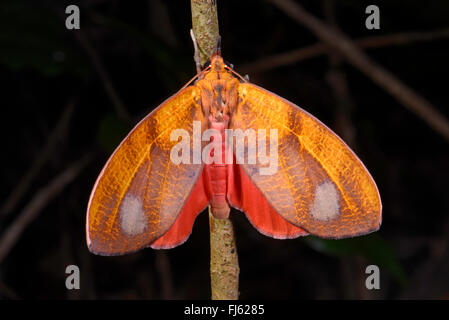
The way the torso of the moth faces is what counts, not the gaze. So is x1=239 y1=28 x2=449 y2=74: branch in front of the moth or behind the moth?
in front

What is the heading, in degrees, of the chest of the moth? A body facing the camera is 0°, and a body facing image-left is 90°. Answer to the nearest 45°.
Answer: approximately 180°

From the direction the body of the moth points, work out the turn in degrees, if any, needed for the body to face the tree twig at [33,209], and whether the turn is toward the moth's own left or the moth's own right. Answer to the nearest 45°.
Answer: approximately 45° to the moth's own left

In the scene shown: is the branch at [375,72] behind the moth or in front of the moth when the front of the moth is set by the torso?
in front
